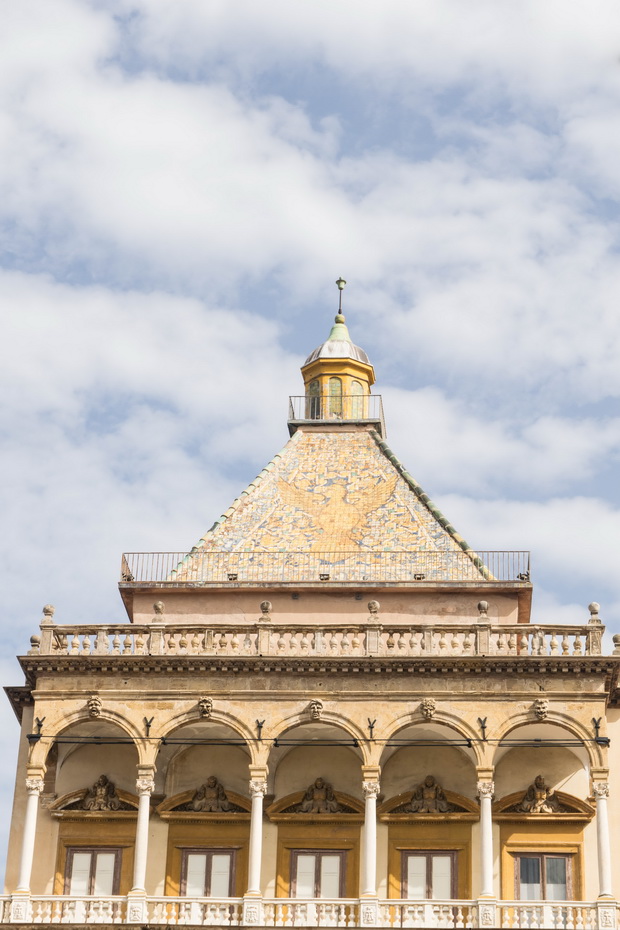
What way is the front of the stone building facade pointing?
toward the camera
